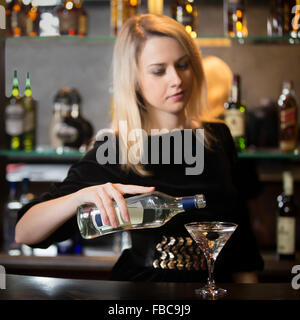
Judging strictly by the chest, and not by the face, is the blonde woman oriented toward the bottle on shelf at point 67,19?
no

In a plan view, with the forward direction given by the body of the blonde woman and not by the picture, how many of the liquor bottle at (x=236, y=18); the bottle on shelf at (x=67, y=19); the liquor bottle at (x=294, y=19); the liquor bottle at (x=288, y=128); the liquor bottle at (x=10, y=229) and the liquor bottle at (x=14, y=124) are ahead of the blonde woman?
0

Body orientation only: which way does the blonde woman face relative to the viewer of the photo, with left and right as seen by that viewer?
facing the viewer

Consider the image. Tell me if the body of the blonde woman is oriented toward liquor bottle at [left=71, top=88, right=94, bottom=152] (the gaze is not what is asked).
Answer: no

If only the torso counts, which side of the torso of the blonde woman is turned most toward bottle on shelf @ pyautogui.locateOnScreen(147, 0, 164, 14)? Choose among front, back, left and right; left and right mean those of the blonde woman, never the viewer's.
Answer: back

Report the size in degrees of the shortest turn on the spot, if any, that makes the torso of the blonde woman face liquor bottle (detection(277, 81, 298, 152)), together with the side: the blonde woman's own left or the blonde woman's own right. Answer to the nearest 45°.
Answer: approximately 135° to the blonde woman's own left

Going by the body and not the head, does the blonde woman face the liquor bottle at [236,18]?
no

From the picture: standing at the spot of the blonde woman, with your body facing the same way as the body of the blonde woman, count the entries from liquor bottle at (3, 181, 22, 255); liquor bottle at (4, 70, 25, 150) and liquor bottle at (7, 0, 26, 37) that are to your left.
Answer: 0

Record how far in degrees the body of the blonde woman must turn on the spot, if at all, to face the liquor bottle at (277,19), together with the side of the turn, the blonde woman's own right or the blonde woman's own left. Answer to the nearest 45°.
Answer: approximately 135° to the blonde woman's own left

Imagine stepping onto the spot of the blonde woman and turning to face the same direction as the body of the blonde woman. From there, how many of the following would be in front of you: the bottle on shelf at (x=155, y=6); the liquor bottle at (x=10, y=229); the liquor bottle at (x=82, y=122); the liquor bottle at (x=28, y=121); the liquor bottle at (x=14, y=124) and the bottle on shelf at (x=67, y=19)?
0

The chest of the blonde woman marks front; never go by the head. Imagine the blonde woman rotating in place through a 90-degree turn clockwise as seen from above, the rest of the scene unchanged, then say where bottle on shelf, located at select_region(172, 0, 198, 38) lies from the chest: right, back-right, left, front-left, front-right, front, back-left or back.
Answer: right

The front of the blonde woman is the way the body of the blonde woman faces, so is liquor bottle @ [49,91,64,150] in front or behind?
behind
